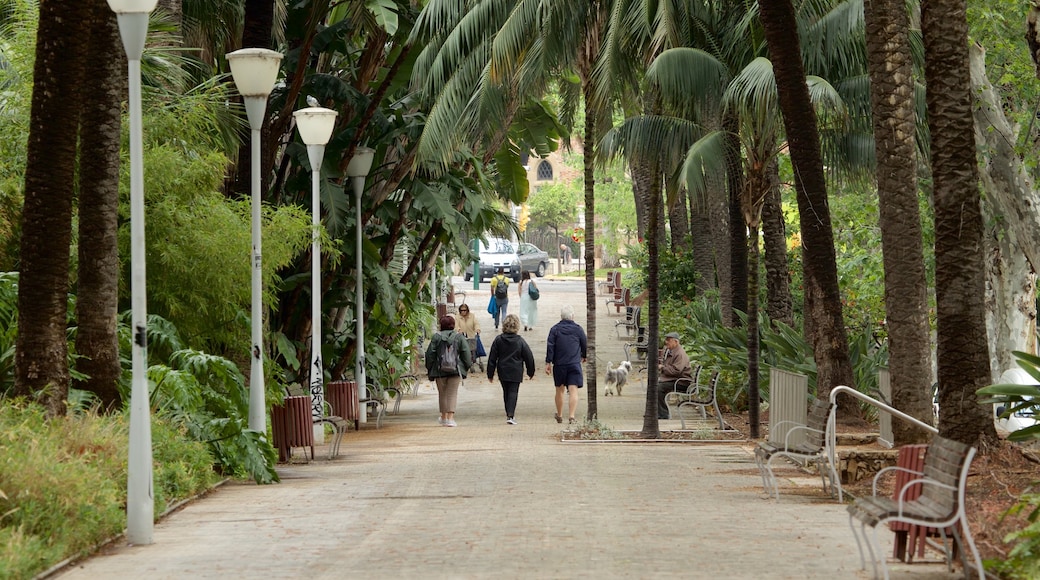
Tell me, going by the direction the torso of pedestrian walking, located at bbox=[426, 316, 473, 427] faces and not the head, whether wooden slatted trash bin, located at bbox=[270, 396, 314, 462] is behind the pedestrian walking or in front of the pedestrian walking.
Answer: behind

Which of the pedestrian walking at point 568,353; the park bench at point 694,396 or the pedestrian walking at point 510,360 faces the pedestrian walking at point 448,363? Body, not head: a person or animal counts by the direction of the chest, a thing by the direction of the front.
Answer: the park bench

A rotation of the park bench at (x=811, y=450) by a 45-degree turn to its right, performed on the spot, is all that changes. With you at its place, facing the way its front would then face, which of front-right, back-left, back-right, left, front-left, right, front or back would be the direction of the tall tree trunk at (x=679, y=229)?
front-right

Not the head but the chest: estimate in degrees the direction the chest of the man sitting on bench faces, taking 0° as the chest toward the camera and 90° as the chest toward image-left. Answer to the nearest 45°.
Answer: approximately 90°

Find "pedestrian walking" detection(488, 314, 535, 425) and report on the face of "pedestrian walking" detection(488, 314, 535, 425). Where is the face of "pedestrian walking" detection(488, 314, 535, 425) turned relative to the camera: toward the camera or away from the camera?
away from the camera

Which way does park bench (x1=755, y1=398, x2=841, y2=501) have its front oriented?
to the viewer's left

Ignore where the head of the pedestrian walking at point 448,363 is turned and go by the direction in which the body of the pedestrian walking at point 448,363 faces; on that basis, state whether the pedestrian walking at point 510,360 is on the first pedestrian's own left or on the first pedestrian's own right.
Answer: on the first pedestrian's own right

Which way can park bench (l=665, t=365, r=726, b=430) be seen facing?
to the viewer's left

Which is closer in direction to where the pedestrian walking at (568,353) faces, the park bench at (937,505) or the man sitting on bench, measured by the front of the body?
the man sitting on bench

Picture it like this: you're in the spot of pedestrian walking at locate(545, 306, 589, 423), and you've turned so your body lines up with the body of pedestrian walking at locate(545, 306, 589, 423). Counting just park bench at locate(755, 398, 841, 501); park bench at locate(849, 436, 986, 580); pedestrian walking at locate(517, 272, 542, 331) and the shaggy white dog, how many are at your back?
2

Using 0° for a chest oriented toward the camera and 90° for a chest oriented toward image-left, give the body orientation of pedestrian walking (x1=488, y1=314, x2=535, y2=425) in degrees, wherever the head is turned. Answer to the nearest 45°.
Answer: approximately 180°

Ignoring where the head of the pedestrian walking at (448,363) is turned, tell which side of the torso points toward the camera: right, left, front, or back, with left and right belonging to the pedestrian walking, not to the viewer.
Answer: back
